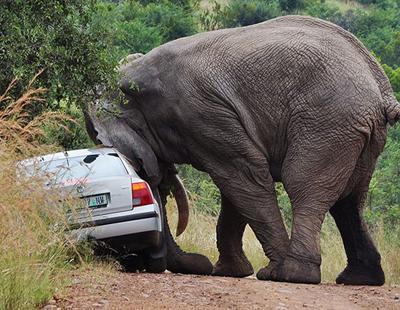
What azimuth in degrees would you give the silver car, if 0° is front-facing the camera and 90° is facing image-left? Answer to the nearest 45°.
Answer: approximately 180°
